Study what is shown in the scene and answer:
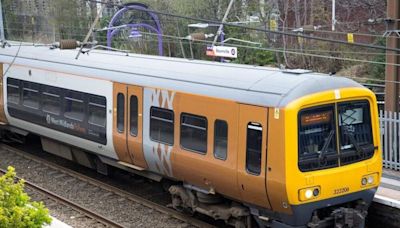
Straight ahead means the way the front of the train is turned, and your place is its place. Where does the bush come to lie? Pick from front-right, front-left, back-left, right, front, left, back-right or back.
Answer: right

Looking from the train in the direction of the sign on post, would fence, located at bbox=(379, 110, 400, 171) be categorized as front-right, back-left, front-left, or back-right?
front-right

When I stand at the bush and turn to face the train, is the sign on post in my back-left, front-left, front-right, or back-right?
front-left

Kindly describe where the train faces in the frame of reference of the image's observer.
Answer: facing the viewer and to the right of the viewer

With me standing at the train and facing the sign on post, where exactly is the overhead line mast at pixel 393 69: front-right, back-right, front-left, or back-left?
front-right

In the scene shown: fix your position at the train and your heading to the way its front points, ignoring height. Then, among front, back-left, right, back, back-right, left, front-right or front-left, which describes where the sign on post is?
back-left

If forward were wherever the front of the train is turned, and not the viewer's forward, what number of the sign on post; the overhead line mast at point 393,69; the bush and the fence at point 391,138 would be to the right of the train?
1

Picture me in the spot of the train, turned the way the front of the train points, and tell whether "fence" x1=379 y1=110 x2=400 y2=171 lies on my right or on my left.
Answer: on my left

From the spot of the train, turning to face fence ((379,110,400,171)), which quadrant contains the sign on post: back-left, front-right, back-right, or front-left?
front-left

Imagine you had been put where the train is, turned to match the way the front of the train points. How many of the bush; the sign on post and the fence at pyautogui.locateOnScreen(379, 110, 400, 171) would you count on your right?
1

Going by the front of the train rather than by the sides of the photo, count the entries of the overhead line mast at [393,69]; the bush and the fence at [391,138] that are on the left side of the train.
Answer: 2

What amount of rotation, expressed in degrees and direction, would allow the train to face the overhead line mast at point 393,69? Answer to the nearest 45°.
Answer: approximately 90° to its left
